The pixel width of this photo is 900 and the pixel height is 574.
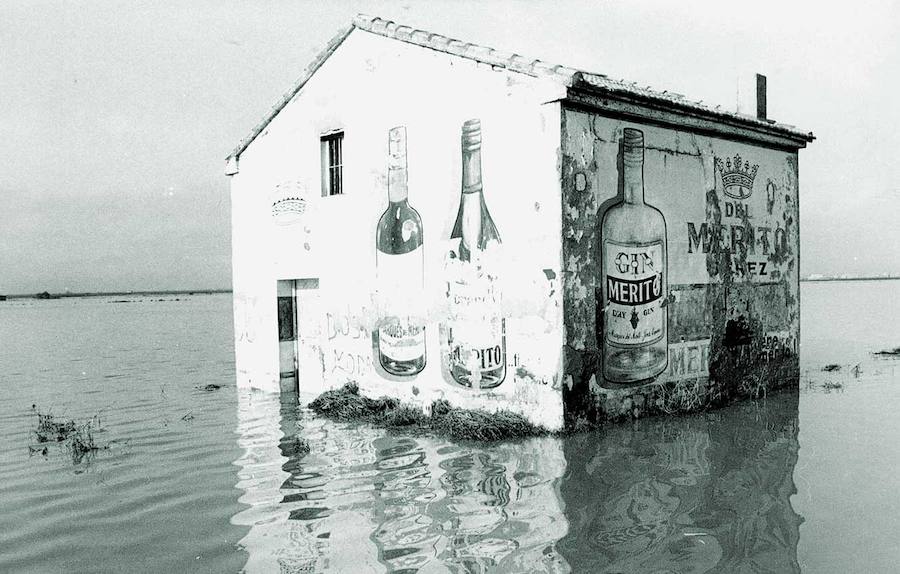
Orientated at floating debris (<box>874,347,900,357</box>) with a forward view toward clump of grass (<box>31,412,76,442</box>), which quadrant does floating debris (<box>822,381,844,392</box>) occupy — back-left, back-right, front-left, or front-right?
front-left

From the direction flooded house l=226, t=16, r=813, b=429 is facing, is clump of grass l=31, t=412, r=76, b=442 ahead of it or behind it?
ahead

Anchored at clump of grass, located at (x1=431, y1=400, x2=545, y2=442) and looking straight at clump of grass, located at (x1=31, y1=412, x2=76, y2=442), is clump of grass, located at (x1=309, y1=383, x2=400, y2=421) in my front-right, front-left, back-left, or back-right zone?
front-right

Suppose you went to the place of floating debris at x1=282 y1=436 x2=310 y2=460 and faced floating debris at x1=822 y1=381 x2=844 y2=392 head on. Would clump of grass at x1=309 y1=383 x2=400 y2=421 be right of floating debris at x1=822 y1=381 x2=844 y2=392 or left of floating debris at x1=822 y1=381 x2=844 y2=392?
left

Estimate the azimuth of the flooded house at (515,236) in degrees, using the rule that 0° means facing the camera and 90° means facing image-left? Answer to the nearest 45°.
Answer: approximately 45°

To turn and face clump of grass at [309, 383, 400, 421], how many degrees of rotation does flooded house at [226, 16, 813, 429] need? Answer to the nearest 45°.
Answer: approximately 45° to its right

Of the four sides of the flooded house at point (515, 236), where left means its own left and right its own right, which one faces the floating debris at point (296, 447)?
front

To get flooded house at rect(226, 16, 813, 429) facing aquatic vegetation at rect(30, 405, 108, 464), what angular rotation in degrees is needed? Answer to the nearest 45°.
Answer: approximately 45° to its right

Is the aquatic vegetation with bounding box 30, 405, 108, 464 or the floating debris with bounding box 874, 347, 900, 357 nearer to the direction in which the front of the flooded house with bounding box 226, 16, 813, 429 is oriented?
the aquatic vegetation
